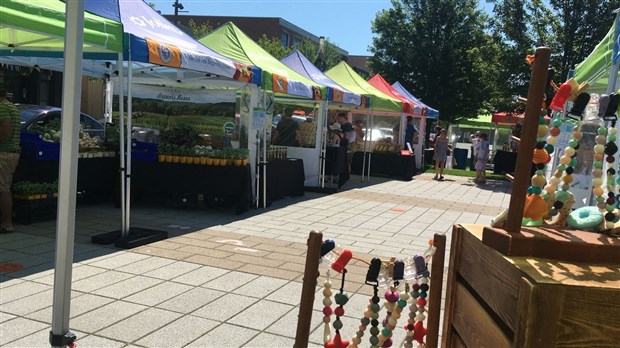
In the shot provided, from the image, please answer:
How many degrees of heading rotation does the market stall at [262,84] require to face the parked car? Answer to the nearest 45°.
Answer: approximately 135° to its right

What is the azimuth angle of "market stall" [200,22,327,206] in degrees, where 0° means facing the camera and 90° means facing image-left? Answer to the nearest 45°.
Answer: approximately 315°

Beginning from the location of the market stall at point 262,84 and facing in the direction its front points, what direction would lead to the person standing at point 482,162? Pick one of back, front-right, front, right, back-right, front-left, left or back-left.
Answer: left

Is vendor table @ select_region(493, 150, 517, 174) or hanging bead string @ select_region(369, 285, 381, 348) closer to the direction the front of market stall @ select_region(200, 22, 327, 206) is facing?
the hanging bead string

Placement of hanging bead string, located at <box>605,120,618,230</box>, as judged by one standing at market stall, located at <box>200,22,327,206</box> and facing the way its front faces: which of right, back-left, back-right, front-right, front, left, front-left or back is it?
front-right

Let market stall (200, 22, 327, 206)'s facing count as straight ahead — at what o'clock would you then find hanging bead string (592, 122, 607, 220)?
The hanging bead string is roughly at 1 o'clock from the market stall.

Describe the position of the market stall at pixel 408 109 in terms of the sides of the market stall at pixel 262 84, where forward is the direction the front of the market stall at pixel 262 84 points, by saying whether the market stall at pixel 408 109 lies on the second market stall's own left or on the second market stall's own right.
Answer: on the second market stall's own left

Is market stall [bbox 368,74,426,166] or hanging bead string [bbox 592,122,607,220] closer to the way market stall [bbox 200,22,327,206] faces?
the hanging bead string

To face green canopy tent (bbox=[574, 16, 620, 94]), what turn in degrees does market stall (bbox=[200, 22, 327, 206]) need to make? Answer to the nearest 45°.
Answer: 0° — it already faces it

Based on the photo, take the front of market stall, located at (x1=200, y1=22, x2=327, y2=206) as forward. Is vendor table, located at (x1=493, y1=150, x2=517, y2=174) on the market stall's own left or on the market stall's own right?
on the market stall's own left

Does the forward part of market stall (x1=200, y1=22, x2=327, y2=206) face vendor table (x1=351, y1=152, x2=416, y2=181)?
no

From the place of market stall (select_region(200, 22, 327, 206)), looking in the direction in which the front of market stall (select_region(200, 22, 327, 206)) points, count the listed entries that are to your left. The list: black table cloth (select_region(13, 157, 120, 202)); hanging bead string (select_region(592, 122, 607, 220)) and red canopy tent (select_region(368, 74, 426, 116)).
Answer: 1

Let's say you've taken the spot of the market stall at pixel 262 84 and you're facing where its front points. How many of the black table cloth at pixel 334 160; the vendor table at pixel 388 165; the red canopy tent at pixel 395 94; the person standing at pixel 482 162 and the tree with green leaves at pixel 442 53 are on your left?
5

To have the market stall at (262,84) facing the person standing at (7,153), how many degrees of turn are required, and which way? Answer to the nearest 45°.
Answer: approximately 90° to its right

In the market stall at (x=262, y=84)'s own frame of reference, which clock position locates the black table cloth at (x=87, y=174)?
The black table cloth is roughly at 4 o'clock from the market stall.

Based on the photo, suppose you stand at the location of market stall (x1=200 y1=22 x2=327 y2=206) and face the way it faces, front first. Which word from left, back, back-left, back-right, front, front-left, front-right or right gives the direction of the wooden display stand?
front-right

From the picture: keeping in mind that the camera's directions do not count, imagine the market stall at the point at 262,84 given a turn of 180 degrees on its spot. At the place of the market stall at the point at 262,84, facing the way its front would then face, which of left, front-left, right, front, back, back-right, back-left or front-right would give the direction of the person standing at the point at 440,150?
right

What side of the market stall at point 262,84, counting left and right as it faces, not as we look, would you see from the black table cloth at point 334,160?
left
